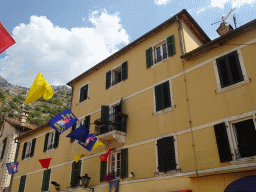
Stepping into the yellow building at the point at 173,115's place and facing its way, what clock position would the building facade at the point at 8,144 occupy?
The building facade is roughly at 3 o'clock from the yellow building.

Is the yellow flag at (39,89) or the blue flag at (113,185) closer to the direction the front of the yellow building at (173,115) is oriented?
the yellow flag

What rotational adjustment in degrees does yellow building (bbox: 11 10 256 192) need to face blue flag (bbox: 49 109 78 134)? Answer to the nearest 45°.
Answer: approximately 45° to its right

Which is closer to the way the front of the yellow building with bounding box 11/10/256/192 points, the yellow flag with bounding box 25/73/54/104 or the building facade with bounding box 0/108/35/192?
the yellow flag

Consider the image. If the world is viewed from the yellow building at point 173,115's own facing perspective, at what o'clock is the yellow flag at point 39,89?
The yellow flag is roughly at 1 o'clock from the yellow building.

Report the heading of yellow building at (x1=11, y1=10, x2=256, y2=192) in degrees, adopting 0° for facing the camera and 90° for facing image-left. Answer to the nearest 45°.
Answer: approximately 45°
